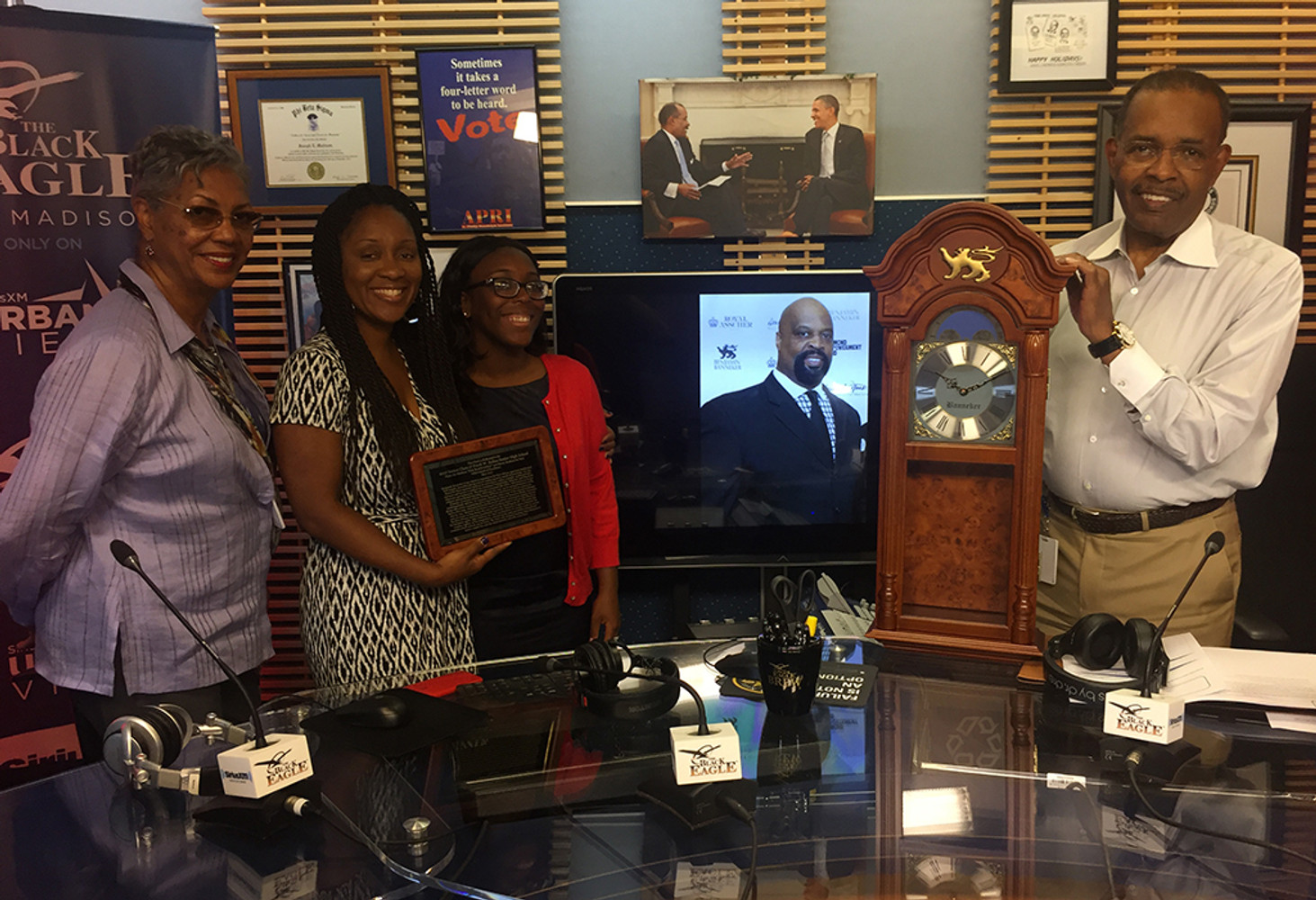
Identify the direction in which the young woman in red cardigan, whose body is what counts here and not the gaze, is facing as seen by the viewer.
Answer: toward the camera

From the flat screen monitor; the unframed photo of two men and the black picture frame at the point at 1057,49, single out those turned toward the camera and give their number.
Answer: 3

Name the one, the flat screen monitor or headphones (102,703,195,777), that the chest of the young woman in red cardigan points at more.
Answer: the headphones

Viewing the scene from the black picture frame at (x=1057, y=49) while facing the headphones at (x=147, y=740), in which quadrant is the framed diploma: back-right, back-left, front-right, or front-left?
front-right

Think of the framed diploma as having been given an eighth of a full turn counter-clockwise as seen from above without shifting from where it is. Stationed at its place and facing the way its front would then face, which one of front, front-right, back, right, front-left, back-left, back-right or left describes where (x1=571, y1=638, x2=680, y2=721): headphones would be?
front-right

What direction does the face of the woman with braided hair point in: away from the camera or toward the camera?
toward the camera

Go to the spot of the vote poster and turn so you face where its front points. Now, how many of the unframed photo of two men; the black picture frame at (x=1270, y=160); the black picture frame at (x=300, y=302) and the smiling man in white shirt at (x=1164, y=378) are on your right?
1

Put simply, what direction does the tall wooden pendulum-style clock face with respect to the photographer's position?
facing the viewer

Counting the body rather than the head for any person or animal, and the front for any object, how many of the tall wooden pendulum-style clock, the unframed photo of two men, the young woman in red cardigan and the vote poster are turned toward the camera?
4

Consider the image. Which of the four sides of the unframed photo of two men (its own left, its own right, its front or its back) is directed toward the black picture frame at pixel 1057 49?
left

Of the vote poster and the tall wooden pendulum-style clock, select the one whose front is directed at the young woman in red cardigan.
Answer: the vote poster

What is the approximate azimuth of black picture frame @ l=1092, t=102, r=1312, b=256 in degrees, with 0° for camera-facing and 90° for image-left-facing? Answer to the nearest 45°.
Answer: approximately 0°

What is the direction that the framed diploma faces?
toward the camera

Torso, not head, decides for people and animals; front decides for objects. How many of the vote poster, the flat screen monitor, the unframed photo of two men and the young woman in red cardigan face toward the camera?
4
